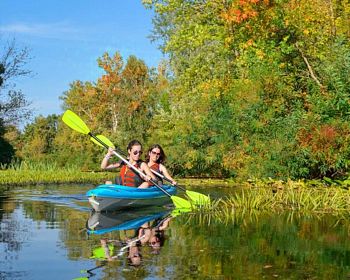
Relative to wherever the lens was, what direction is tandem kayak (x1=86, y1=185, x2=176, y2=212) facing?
facing the viewer and to the left of the viewer

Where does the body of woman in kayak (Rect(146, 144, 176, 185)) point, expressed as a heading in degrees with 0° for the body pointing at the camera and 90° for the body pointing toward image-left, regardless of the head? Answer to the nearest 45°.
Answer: approximately 45°

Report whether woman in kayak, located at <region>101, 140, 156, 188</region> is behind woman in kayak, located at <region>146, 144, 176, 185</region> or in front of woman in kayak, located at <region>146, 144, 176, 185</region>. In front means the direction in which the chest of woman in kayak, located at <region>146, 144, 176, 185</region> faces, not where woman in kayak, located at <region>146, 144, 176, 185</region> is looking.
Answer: in front

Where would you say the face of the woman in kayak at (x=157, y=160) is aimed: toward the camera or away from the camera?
toward the camera

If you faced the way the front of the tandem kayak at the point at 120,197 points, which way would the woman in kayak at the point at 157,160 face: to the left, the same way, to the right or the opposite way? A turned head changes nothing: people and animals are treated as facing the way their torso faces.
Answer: the same way

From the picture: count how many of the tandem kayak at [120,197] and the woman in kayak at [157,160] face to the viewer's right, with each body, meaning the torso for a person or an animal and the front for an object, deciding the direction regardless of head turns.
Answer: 0
